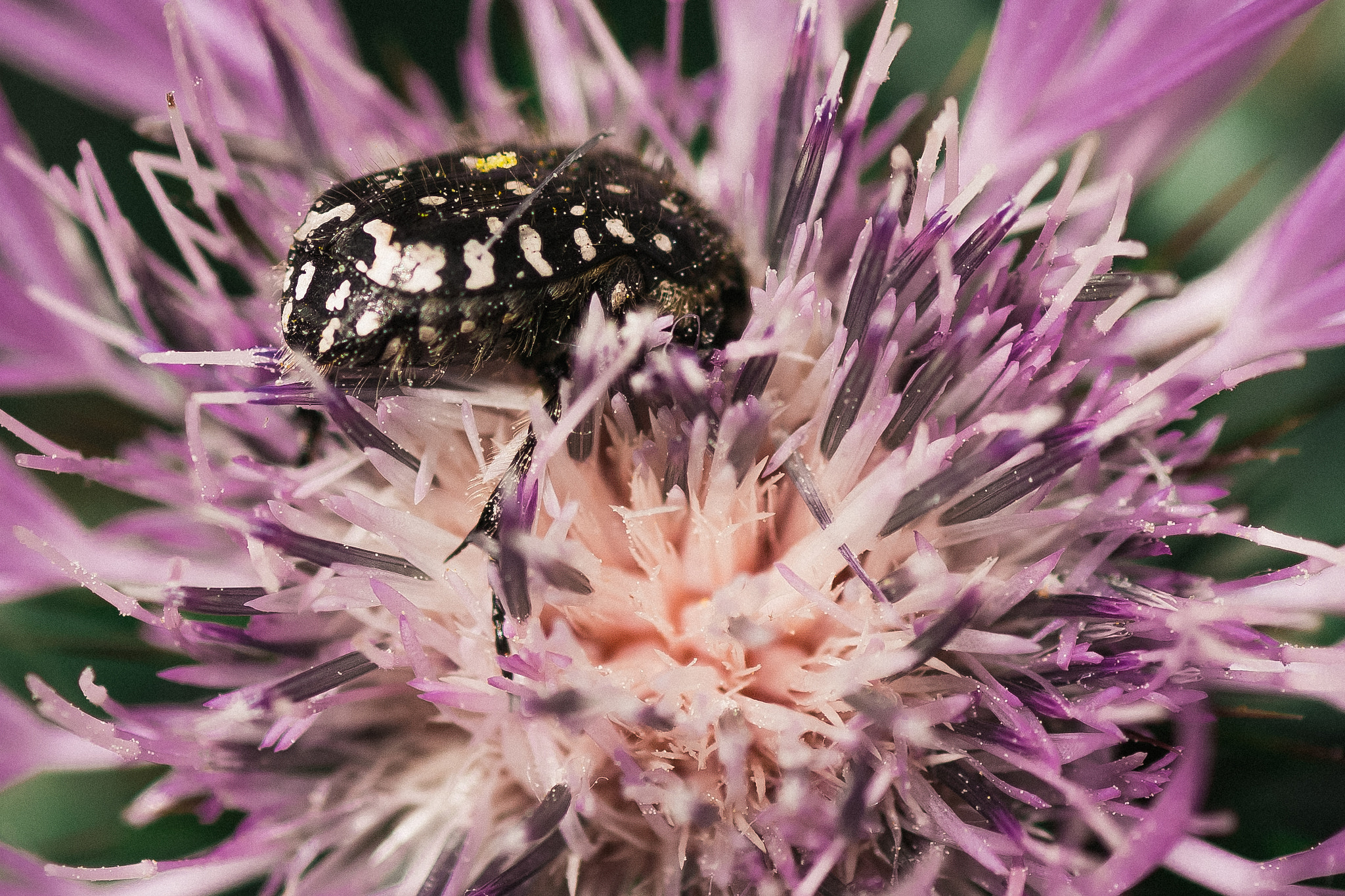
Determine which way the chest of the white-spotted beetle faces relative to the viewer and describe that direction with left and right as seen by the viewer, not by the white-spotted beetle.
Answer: facing to the right of the viewer
